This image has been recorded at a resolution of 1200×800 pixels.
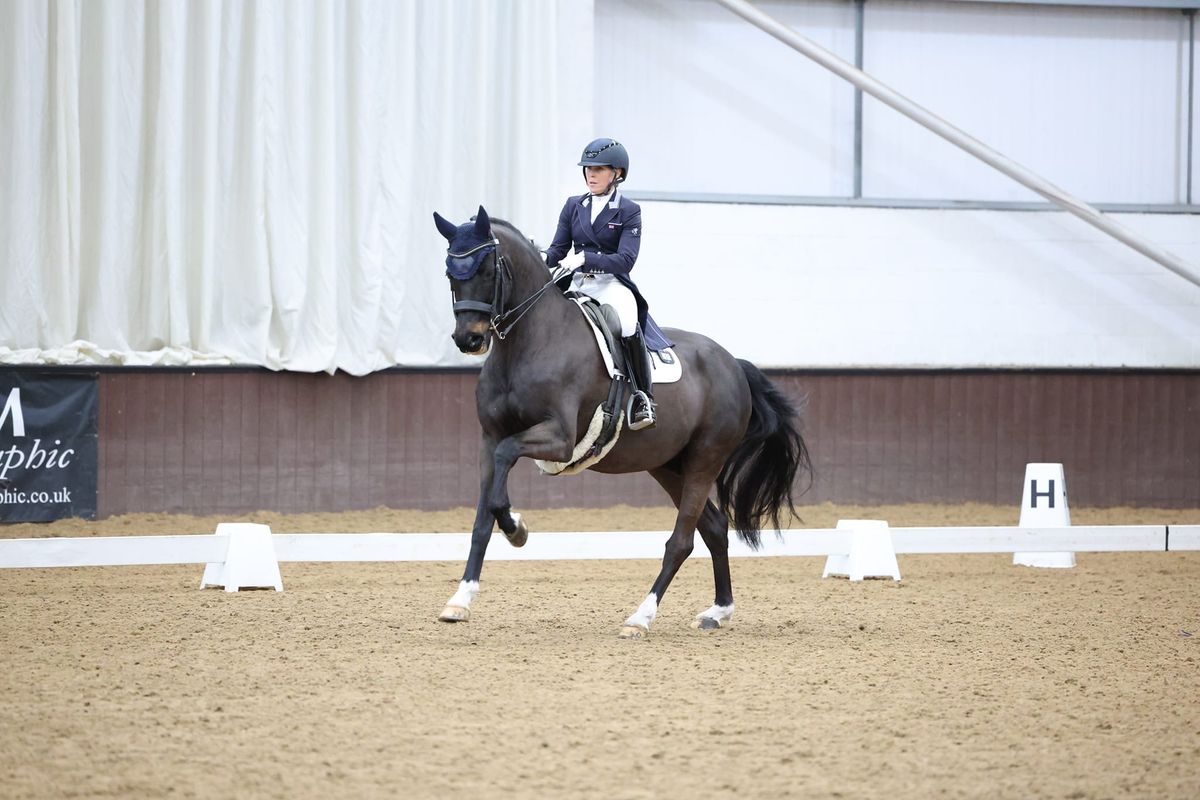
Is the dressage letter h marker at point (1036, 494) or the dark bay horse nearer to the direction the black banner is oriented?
the dark bay horse

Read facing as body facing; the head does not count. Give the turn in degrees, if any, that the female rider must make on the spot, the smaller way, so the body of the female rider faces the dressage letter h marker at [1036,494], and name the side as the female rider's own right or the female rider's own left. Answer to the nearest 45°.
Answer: approximately 180°

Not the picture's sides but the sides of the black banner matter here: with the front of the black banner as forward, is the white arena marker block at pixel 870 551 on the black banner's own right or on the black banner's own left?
on the black banner's own left

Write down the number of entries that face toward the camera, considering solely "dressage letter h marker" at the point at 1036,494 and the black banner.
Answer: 2

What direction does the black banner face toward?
toward the camera

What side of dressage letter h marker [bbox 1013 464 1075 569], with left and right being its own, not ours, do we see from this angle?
front

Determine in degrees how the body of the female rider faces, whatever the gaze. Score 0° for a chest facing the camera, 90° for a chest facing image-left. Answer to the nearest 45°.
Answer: approximately 45°

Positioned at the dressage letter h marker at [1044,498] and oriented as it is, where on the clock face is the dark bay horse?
The dark bay horse is roughly at 1 o'clock from the dressage letter h marker.

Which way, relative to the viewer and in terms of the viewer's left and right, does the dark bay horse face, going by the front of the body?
facing the viewer and to the left of the viewer

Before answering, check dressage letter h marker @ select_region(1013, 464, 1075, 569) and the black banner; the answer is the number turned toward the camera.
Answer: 2

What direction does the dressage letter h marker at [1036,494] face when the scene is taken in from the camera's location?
facing the viewer

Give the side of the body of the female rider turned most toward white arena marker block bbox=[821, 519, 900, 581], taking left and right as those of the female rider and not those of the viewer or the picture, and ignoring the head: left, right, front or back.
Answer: back
